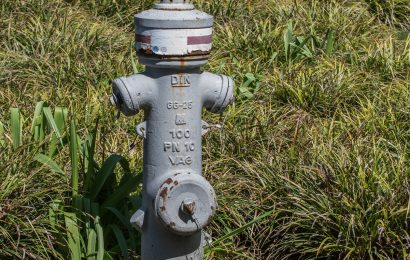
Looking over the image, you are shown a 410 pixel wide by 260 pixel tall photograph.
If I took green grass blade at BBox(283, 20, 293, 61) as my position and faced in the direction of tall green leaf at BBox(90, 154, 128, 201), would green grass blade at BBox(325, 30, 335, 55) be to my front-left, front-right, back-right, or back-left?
back-left

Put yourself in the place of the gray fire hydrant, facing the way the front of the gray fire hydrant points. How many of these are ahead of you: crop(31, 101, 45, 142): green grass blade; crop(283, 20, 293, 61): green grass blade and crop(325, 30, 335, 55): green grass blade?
0

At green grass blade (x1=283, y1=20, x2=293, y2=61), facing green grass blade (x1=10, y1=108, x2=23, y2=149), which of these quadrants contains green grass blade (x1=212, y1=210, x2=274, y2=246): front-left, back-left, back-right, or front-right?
front-left

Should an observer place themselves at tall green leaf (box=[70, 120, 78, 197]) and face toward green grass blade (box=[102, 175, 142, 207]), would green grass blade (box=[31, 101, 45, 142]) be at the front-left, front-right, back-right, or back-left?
back-left

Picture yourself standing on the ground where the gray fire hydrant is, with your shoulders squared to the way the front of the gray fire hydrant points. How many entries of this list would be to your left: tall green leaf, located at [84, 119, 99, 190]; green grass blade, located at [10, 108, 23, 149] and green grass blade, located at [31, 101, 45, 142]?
0

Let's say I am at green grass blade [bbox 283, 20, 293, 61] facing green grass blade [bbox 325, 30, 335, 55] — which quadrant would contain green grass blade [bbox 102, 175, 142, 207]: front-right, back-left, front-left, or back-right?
back-right

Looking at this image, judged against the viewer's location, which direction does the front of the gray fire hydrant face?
facing the viewer

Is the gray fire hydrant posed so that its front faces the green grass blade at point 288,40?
no

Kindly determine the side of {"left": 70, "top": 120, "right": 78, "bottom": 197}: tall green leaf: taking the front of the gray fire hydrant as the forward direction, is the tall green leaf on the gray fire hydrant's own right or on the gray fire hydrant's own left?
on the gray fire hydrant's own right
